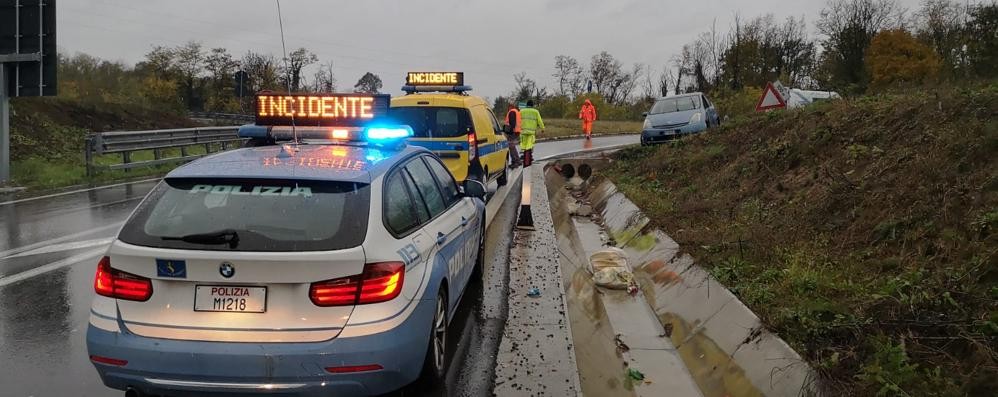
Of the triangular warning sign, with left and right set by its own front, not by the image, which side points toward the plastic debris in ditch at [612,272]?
front
